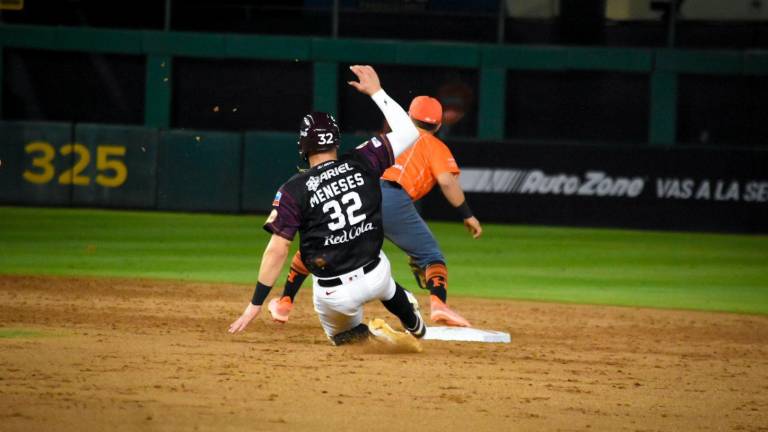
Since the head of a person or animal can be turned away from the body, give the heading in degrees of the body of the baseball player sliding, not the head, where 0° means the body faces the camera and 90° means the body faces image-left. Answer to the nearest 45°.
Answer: approximately 180°

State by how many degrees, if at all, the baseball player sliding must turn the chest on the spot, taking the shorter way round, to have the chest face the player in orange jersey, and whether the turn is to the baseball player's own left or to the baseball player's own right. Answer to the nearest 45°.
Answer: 0° — they already face them
